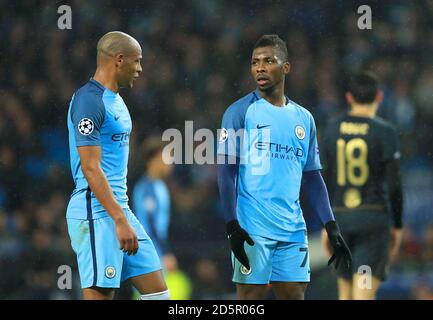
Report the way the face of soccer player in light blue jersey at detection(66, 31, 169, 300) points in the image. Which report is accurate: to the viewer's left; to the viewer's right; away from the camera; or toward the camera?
to the viewer's right

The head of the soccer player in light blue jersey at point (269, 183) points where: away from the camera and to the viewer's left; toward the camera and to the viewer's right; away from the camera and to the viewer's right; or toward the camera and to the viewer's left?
toward the camera and to the viewer's left

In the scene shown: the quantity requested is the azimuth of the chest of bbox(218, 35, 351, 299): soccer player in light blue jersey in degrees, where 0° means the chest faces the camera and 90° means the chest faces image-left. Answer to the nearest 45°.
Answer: approximately 0°

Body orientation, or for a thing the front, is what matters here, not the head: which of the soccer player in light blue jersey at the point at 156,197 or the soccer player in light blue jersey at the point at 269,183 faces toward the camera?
the soccer player in light blue jersey at the point at 269,183

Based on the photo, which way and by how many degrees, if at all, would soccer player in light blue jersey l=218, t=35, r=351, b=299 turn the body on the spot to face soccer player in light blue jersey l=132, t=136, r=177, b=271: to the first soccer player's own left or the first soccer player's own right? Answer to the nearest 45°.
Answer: approximately 135° to the first soccer player's own right

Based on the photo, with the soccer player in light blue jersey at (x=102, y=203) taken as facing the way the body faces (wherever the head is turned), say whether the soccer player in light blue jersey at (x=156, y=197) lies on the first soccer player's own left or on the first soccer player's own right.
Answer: on the first soccer player's own left

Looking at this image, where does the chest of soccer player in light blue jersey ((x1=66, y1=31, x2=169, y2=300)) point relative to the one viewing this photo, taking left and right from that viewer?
facing to the right of the viewer

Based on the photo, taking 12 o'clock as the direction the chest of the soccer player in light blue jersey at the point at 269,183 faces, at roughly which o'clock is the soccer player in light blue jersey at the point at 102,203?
the soccer player in light blue jersey at the point at 102,203 is roughly at 2 o'clock from the soccer player in light blue jersey at the point at 269,183.

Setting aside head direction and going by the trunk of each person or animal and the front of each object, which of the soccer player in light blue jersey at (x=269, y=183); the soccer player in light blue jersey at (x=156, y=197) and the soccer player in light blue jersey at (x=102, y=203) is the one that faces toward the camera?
the soccer player in light blue jersey at (x=269, y=183)

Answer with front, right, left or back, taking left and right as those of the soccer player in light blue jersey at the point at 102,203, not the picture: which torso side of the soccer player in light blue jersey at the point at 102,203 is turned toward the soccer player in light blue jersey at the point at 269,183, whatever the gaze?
front

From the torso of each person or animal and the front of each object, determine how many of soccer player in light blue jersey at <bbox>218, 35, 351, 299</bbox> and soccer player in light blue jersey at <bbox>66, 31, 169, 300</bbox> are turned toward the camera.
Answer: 1
